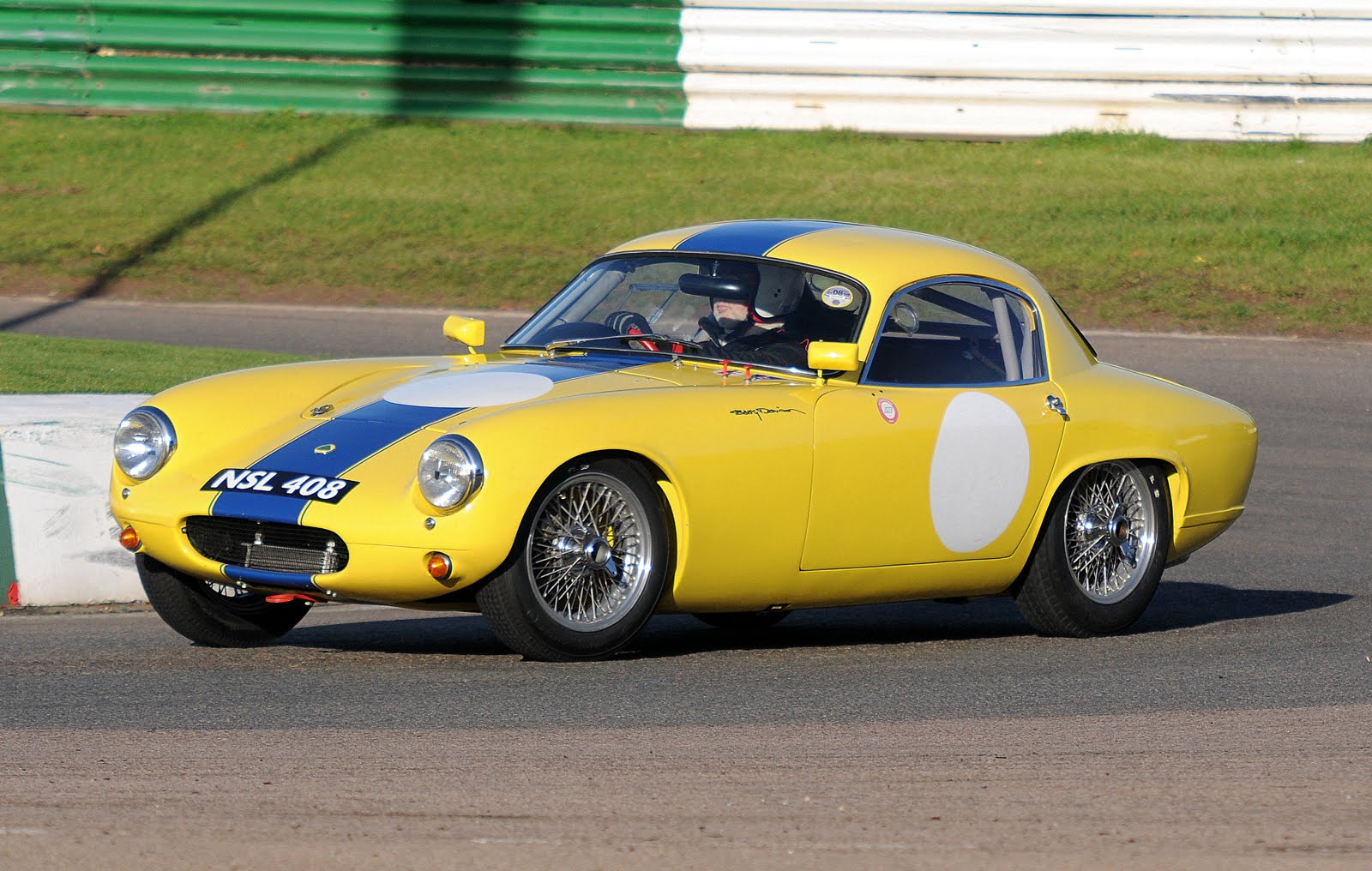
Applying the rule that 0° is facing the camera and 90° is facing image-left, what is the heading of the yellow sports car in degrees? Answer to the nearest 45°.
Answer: approximately 45°

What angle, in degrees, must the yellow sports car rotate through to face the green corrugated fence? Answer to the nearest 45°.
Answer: approximately 135° to its right

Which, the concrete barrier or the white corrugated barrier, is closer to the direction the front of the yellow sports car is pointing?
the concrete barrier

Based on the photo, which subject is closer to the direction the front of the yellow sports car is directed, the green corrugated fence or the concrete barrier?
the concrete barrier

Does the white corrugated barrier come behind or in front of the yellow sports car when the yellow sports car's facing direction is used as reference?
behind

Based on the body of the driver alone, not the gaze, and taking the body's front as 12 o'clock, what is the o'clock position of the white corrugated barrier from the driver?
The white corrugated barrier is roughly at 5 o'clock from the driver.

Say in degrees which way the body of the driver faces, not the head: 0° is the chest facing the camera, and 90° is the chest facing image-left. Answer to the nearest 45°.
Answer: approximately 45°

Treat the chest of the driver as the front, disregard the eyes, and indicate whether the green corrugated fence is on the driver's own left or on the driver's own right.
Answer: on the driver's own right

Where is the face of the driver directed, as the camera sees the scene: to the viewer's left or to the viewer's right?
to the viewer's left
